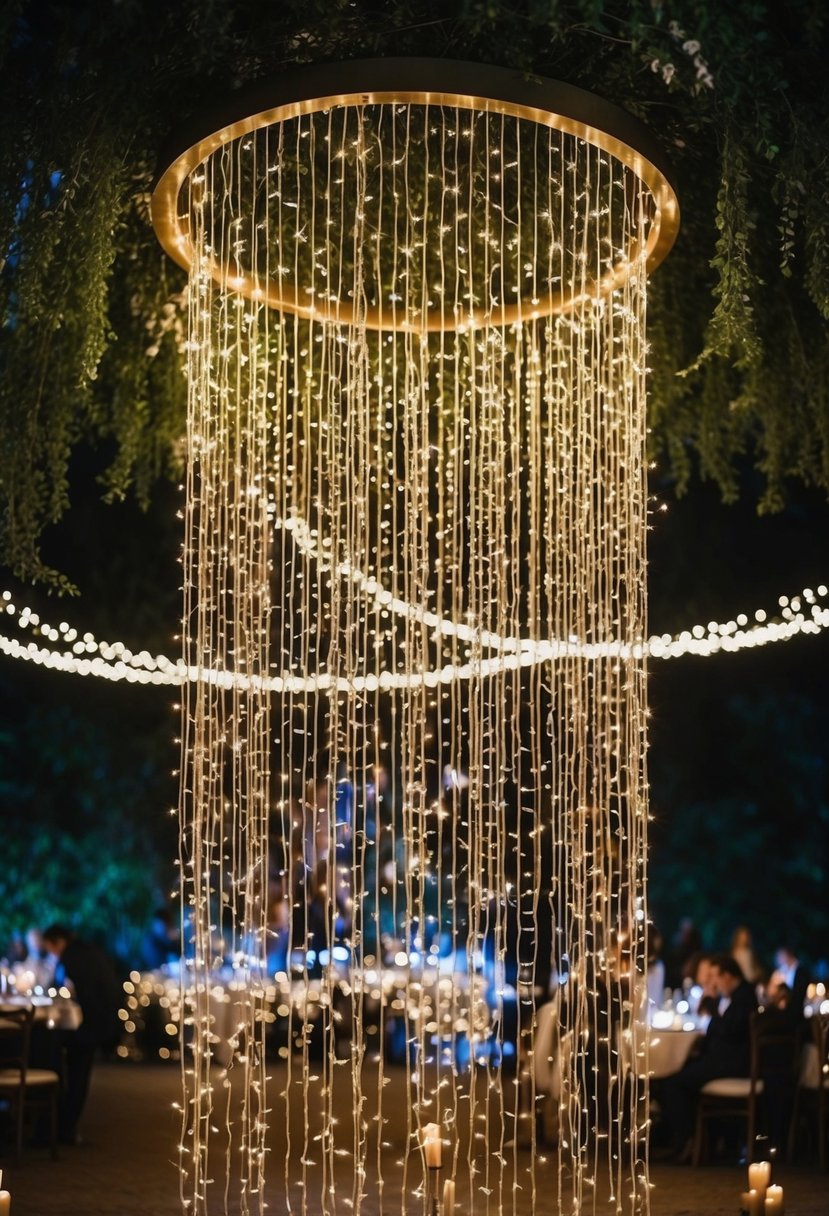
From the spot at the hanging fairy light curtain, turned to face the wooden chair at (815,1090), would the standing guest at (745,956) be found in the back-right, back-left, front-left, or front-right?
front-left

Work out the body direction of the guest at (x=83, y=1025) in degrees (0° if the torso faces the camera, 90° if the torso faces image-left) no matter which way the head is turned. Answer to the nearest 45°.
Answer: approximately 90°

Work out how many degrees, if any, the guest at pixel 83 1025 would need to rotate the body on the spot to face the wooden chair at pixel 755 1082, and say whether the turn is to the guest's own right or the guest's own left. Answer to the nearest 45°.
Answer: approximately 180°

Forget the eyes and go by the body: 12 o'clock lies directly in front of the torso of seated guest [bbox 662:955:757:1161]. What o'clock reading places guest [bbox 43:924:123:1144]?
guest [bbox 43:924:123:1144] is roughly at 12 o'clock from seated guest [bbox 662:955:757:1161].

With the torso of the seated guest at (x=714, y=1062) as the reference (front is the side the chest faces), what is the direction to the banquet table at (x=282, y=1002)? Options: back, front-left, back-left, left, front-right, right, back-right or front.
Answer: front-right

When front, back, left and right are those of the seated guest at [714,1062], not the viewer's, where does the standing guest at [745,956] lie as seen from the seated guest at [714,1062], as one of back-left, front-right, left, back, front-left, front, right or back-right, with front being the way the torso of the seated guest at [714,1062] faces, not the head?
right

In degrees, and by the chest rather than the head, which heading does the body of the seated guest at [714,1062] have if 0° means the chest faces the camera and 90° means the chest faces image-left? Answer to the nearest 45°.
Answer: approximately 90°

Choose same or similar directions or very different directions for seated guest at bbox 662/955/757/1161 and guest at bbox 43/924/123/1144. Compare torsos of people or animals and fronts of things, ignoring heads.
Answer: same or similar directions

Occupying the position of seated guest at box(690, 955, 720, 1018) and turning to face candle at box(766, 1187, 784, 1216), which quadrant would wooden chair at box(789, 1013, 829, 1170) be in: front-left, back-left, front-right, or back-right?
front-left

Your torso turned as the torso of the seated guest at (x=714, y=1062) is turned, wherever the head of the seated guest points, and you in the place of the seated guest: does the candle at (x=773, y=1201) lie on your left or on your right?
on your left
